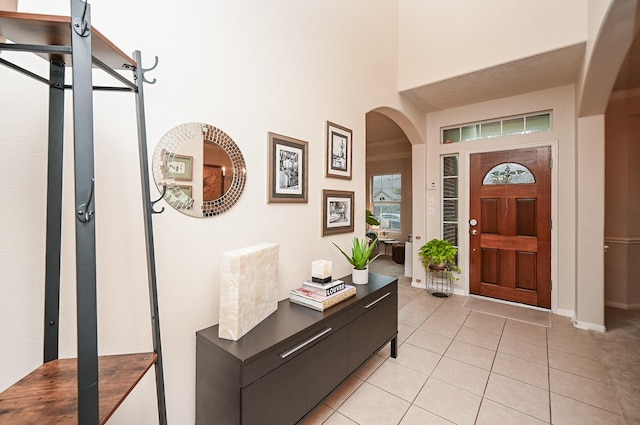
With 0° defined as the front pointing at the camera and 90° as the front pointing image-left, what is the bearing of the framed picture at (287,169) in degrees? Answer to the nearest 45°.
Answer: approximately 315°

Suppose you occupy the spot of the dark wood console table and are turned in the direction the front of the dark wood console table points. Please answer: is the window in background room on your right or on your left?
on your left

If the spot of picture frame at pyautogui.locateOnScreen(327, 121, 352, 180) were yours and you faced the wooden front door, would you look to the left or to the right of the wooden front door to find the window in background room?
left

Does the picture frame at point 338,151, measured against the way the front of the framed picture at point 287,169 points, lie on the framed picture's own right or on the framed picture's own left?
on the framed picture's own left

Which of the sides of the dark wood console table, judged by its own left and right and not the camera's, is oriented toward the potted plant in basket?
left

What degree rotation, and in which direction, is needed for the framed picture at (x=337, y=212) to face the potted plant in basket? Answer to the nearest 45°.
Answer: approximately 90° to its left
